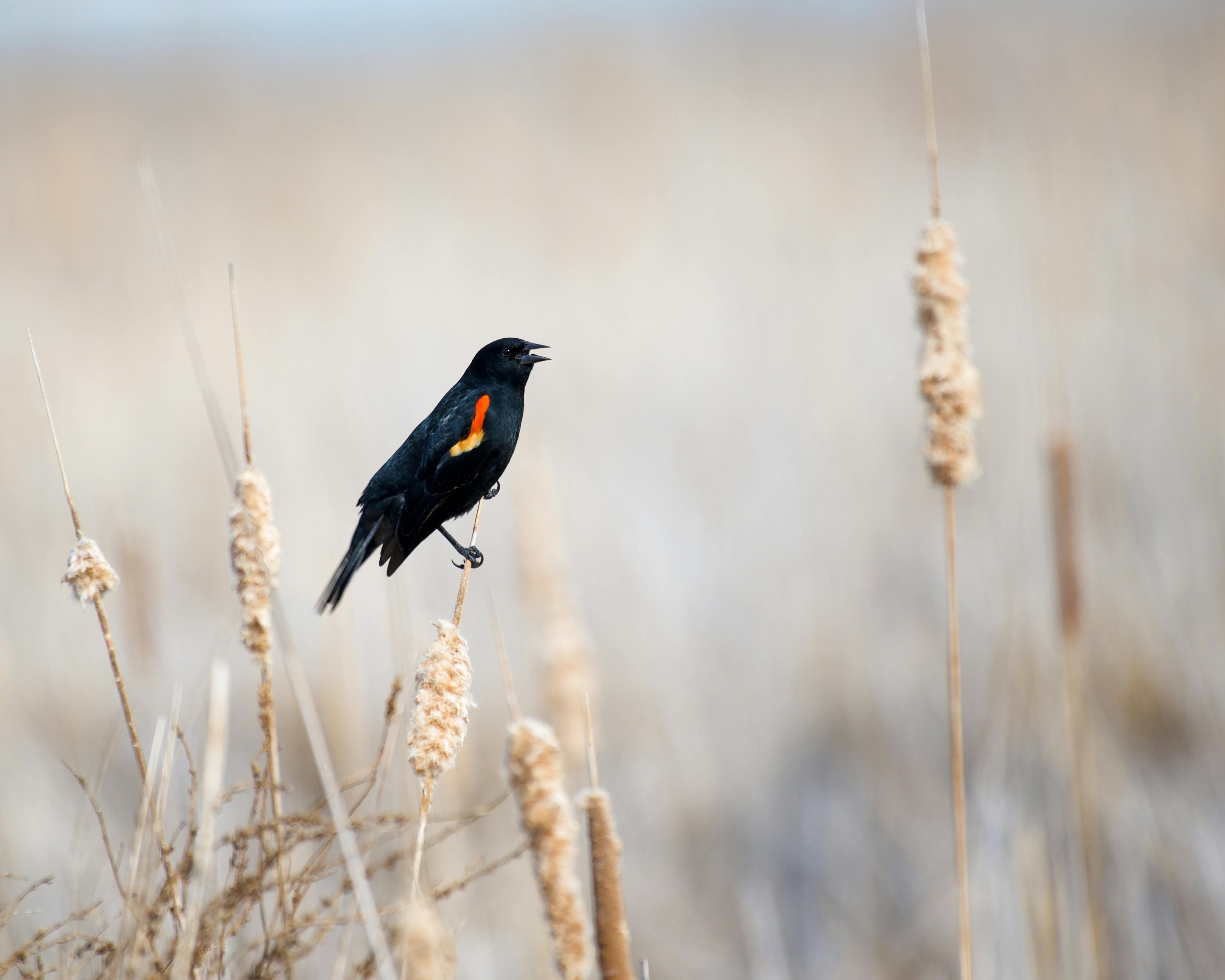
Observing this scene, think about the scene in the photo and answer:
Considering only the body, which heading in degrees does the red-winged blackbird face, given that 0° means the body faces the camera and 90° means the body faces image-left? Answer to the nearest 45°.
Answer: approximately 270°
